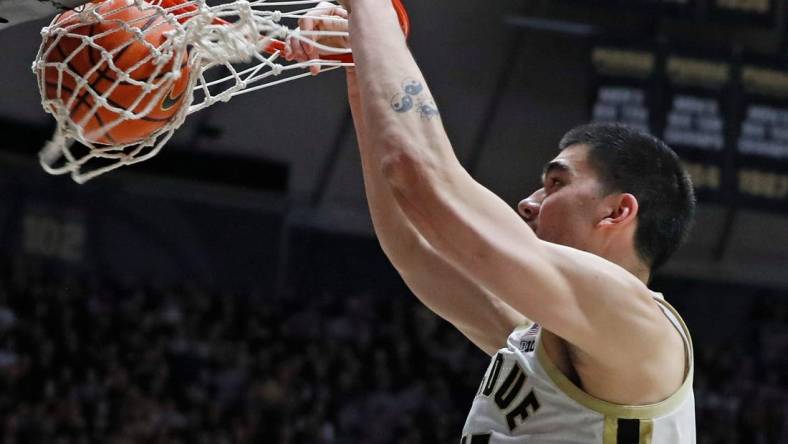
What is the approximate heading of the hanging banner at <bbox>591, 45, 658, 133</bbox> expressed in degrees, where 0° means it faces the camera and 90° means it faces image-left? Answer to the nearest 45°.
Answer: approximately 0°

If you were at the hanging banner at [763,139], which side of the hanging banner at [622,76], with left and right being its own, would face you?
left

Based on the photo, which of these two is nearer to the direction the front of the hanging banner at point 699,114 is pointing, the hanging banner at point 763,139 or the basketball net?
the basketball net

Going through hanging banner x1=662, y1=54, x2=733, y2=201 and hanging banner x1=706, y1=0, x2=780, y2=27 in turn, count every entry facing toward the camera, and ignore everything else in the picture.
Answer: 2

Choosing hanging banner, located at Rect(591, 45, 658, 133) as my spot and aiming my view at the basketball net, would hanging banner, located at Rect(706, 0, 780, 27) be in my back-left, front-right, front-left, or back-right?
back-left

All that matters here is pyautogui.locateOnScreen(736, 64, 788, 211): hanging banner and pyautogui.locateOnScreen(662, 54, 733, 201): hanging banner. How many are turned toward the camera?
2

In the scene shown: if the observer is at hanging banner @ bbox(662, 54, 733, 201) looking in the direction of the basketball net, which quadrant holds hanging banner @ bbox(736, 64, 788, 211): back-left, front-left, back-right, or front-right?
back-left
